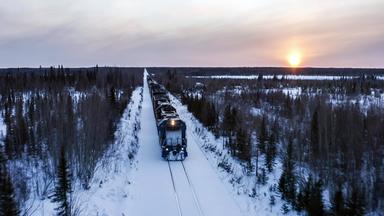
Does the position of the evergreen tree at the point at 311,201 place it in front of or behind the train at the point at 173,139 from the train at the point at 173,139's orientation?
in front

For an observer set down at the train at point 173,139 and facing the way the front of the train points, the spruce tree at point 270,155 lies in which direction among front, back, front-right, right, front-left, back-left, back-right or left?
front-left

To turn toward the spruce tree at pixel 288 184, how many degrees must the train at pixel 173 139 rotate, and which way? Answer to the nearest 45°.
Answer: approximately 45° to its left

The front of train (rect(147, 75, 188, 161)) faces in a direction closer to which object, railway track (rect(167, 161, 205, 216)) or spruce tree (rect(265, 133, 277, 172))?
the railway track

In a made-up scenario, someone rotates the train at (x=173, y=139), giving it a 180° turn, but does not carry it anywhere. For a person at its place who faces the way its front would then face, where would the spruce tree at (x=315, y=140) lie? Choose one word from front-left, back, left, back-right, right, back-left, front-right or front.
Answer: back-right

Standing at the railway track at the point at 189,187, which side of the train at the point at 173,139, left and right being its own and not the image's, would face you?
front

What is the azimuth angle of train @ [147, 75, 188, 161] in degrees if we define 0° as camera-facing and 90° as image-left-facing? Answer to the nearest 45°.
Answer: approximately 0°
